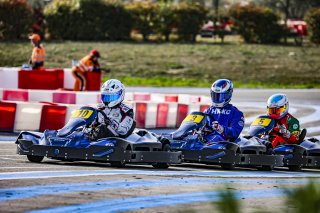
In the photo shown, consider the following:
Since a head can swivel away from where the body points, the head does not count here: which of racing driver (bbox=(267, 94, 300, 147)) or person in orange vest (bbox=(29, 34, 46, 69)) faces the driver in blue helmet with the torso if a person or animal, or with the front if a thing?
the racing driver

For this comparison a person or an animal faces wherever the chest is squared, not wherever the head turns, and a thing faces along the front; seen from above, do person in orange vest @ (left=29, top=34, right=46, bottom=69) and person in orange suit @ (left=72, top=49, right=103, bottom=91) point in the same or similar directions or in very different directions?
very different directions

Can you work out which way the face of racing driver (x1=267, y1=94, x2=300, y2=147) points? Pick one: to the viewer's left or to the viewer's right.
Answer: to the viewer's left

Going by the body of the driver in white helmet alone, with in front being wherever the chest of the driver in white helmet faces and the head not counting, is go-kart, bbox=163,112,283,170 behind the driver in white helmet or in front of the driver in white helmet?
behind

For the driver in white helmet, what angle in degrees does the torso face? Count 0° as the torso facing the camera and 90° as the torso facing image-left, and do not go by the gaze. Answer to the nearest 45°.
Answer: approximately 45°

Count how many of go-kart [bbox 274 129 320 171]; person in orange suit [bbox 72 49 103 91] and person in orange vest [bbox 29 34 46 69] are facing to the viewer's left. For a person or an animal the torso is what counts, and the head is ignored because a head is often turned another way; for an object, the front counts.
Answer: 2

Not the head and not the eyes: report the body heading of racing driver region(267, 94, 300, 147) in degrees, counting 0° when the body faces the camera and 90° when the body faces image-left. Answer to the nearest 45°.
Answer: approximately 45°

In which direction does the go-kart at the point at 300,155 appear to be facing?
to the viewer's left
